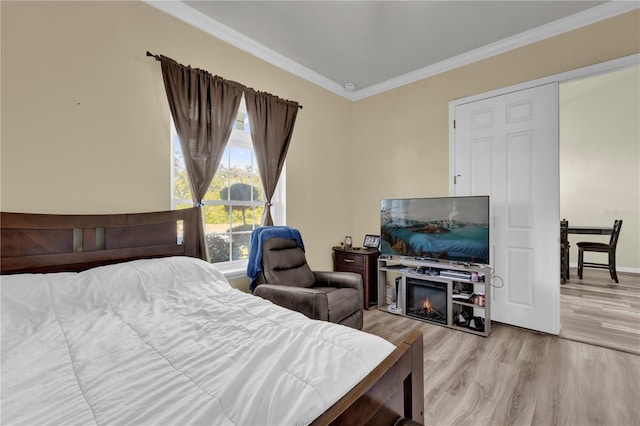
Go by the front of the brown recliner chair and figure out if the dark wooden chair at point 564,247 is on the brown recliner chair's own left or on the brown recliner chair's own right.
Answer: on the brown recliner chair's own left

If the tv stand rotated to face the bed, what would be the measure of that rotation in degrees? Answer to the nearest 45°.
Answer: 0° — it already faces it

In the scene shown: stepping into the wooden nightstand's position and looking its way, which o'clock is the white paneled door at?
The white paneled door is roughly at 8 o'clock from the wooden nightstand.

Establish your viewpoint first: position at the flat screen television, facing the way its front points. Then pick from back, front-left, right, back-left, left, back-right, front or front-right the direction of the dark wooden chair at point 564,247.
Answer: back

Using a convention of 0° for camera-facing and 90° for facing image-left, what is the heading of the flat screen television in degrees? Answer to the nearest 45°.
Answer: approximately 45°

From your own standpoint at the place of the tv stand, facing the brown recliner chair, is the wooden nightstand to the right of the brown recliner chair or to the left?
right
